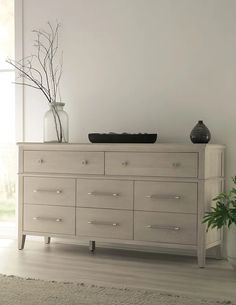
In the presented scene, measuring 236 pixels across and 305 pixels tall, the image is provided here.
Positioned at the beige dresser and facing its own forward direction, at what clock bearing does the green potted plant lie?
The green potted plant is roughly at 8 o'clock from the beige dresser.

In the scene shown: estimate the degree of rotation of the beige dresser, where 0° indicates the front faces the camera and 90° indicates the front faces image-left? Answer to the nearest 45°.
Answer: approximately 45°
